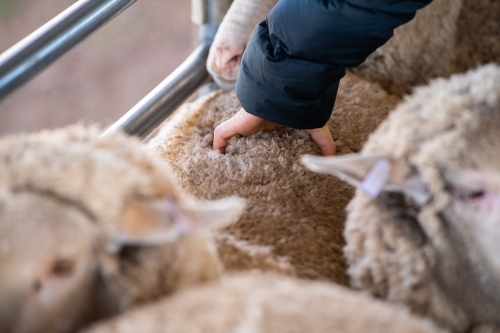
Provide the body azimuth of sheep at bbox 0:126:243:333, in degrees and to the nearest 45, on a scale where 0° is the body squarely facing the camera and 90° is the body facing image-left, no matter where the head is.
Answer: approximately 45°

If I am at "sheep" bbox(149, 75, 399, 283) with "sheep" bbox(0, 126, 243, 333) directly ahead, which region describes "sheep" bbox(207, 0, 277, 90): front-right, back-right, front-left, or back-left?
back-right

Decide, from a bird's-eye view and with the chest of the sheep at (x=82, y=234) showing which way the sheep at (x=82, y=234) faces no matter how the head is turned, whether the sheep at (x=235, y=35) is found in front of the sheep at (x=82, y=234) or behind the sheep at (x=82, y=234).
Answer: behind

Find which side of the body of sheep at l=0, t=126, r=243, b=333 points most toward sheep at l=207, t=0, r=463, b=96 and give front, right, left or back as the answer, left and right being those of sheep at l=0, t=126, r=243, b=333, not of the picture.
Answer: back
